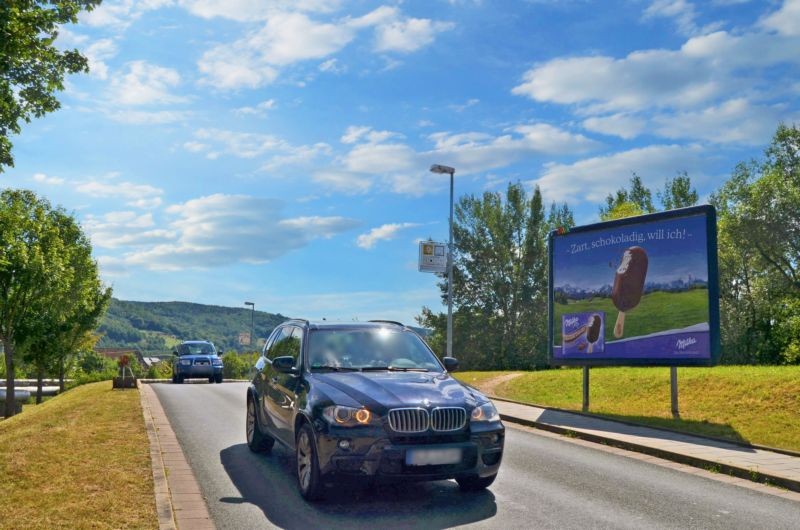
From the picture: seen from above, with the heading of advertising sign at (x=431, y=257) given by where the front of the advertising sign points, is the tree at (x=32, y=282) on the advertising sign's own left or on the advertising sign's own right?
on the advertising sign's own right

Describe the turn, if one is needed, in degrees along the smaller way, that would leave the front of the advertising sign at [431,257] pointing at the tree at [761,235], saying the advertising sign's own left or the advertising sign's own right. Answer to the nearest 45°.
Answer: approximately 135° to the advertising sign's own left

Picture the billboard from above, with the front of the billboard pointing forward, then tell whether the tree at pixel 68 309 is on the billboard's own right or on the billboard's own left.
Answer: on the billboard's own right

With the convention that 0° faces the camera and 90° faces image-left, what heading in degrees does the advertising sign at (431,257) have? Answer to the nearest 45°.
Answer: approximately 0°

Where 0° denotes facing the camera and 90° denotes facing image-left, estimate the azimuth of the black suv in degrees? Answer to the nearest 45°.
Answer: approximately 315°

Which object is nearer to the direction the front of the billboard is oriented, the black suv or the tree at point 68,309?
the black suv

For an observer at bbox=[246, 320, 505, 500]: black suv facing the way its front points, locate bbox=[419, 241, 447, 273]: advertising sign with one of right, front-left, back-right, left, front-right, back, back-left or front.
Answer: back-left

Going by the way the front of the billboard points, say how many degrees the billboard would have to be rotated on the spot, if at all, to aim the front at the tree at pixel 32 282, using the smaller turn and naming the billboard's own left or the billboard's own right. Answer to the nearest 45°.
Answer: approximately 90° to the billboard's own right

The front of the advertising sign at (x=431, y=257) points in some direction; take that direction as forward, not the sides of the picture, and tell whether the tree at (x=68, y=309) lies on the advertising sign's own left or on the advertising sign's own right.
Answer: on the advertising sign's own right

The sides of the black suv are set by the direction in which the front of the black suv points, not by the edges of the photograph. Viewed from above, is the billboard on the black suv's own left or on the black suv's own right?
on the black suv's own left
